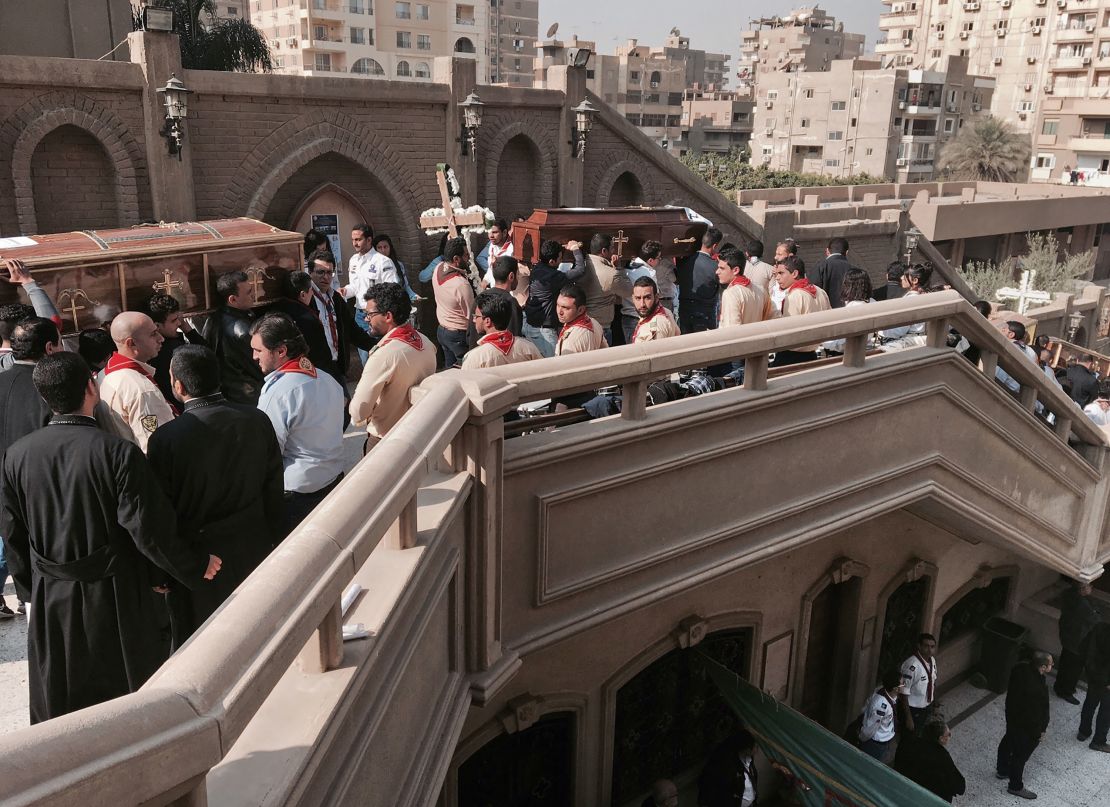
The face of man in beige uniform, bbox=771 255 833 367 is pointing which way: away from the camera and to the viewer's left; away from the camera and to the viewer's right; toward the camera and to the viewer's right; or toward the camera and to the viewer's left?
toward the camera and to the viewer's left

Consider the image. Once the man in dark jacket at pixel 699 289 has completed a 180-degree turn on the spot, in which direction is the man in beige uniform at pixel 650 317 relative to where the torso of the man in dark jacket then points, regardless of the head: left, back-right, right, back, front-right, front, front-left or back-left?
front-left
